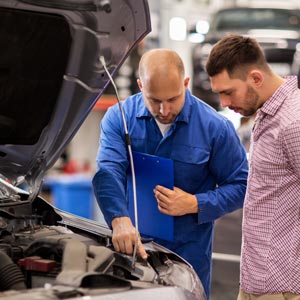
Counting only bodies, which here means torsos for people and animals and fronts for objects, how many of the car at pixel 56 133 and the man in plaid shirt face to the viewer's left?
1

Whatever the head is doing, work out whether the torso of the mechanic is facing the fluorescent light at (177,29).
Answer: no

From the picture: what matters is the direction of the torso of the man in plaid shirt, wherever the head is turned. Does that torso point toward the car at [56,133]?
yes

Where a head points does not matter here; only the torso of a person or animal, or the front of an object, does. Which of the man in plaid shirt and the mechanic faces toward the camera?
the mechanic

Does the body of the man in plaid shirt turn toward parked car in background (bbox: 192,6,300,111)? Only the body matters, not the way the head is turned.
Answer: no

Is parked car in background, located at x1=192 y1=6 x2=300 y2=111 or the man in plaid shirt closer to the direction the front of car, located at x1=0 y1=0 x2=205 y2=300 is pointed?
the man in plaid shirt

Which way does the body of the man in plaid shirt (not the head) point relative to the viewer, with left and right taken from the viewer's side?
facing to the left of the viewer

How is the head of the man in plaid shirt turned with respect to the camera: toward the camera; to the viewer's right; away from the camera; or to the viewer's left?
to the viewer's left

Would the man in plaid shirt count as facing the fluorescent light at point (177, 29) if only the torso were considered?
no

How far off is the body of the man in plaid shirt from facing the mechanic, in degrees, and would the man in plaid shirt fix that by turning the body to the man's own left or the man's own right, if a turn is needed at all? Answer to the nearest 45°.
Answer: approximately 45° to the man's own right

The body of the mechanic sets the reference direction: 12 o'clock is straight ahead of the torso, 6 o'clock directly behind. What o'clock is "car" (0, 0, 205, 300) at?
The car is roughly at 2 o'clock from the mechanic.

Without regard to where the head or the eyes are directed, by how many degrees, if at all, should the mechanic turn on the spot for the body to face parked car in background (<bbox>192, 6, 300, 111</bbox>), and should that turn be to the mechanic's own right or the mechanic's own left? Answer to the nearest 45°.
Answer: approximately 180°

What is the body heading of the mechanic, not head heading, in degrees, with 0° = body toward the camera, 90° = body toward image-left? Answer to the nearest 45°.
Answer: approximately 0°

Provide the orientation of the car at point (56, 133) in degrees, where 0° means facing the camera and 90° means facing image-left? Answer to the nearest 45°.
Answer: approximately 315°
